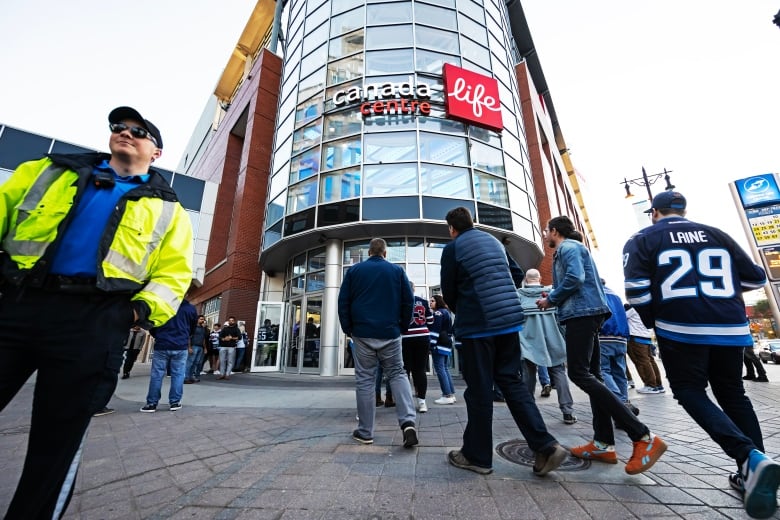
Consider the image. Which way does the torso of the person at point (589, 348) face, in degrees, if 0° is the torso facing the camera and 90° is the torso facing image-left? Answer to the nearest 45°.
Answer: approximately 90°

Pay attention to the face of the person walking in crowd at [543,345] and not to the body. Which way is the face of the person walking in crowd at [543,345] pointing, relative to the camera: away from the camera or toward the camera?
away from the camera

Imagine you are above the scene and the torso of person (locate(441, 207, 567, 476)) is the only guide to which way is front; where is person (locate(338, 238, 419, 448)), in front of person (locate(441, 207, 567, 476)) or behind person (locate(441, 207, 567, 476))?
in front

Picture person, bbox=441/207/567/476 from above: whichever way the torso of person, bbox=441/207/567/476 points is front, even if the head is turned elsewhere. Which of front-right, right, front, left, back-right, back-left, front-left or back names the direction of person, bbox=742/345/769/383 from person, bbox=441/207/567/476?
right

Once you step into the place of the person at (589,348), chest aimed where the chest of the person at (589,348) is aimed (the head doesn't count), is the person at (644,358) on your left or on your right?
on your right

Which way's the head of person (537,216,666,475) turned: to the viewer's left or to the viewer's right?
to the viewer's left

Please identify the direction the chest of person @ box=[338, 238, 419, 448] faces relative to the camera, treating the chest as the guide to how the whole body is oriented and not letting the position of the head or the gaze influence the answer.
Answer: away from the camera

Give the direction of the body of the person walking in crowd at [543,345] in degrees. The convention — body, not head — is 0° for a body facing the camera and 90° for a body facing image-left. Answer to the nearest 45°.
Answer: approximately 180°

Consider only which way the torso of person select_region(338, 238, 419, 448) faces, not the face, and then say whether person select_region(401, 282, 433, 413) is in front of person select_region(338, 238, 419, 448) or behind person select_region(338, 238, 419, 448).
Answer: in front

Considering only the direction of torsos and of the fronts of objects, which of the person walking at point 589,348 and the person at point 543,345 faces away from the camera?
the person at point 543,345

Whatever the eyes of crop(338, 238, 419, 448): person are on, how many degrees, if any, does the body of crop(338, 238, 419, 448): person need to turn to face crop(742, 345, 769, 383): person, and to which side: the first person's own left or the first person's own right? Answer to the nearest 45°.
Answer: approximately 45° to the first person's own right

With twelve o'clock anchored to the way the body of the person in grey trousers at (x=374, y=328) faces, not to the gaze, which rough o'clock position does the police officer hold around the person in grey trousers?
The police officer is roughly at 7 o'clock from the person in grey trousers.

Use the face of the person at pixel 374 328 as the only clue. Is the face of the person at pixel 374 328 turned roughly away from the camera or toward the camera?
away from the camera
